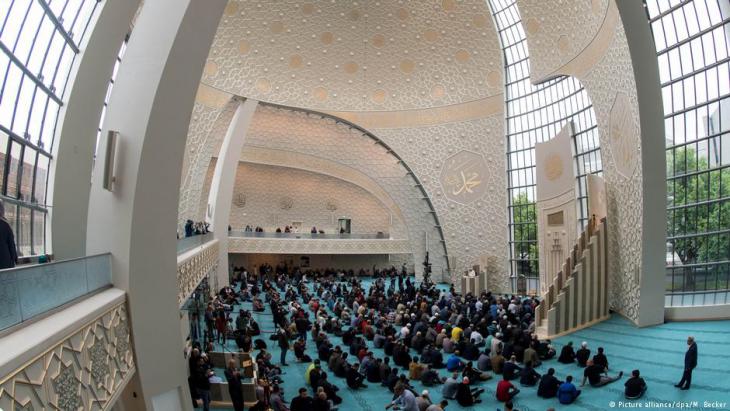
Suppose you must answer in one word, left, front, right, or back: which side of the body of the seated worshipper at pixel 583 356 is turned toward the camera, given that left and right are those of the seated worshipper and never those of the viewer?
back

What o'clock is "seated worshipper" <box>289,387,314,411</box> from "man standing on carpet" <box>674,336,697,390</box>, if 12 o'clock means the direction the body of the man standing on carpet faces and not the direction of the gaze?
The seated worshipper is roughly at 11 o'clock from the man standing on carpet.

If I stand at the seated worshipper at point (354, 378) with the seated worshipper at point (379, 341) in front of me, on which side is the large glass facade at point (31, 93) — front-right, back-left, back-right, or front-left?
back-left

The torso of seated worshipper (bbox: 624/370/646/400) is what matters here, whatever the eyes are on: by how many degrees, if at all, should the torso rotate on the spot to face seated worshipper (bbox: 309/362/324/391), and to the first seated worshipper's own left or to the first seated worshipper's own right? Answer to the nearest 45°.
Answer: approximately 90° to the first seated worshipper's own left

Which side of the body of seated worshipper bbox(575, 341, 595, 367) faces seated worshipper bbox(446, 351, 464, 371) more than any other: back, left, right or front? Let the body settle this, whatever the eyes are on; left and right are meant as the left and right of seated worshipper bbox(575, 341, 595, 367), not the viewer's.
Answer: left

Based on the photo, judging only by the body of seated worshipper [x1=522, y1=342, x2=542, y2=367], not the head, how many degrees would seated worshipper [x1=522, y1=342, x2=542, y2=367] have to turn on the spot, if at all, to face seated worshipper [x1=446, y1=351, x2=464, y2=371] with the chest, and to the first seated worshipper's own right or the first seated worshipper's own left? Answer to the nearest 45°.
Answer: approximately 135° to the first seated worshipper's own left

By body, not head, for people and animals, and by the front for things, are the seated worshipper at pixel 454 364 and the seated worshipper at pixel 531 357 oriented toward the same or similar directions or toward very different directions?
same or similar directions

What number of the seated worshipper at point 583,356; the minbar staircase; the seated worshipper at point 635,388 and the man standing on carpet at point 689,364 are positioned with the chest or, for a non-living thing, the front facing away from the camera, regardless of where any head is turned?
2

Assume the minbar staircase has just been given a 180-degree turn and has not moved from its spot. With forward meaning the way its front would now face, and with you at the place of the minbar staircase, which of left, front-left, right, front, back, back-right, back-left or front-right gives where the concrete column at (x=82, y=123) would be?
back

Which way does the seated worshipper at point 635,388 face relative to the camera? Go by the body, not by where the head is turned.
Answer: away from the camera

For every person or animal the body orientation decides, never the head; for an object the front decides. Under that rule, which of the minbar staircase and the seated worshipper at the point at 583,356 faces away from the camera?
the seated worshipper

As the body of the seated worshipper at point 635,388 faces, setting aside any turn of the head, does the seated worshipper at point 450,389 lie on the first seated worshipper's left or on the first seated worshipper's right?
on the first seated worshipper's left
